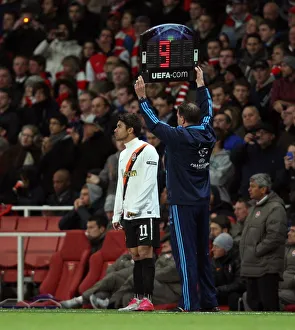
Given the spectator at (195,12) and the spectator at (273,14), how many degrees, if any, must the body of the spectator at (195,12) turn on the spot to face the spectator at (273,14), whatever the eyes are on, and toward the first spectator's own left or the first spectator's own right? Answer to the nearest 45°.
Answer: approximately 90° to the first spectator's own left

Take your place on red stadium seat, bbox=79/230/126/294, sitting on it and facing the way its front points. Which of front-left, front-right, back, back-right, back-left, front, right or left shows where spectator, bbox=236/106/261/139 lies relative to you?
back-left

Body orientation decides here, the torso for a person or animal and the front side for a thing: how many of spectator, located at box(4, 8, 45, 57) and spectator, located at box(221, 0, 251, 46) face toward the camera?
2
